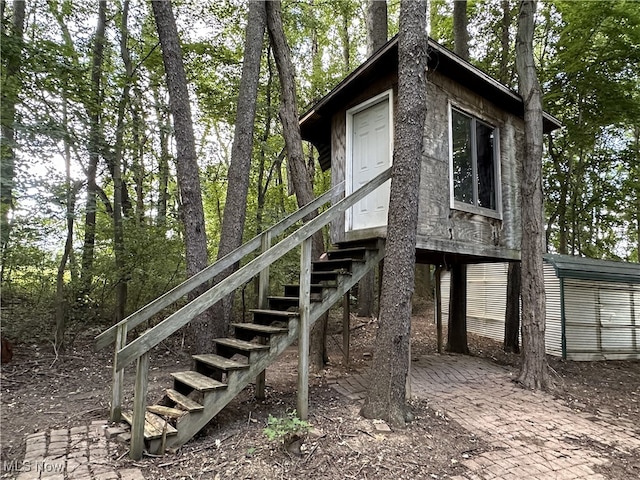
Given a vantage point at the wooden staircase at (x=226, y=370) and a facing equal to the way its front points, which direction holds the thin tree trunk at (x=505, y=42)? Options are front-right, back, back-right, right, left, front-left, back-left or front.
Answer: back

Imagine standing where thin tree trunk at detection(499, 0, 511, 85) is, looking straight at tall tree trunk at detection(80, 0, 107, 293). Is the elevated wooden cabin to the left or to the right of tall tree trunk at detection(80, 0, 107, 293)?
left

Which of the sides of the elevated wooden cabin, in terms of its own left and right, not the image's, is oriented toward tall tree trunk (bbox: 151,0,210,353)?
front

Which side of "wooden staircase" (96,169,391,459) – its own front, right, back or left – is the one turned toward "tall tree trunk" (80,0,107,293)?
right

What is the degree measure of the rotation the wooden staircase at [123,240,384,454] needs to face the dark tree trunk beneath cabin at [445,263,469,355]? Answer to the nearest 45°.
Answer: approximately 180°

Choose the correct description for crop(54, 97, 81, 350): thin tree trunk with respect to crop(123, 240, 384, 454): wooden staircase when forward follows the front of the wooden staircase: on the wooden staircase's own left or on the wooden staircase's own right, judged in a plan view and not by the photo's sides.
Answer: on the wooden staircase's own right

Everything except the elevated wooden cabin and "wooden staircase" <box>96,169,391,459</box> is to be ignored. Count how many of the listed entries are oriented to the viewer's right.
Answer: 0

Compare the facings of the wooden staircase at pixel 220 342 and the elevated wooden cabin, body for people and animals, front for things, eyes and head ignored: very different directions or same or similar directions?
same or similar directions

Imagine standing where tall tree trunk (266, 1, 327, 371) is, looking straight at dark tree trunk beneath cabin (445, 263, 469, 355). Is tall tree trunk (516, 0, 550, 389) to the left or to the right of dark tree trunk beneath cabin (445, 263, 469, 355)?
right

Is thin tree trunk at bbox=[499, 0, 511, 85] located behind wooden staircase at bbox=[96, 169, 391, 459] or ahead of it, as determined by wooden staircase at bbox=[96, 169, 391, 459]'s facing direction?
behind

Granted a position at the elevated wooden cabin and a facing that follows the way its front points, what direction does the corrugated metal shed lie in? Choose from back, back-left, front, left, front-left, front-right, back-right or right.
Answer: back

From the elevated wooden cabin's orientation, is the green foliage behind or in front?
in front

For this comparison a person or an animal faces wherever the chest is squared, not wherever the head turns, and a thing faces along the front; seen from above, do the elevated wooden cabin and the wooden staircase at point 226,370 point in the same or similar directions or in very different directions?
same or similar directions

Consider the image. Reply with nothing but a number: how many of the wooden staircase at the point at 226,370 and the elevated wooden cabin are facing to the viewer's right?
0

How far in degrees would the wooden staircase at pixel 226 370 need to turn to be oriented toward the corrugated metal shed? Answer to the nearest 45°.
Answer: approximately 180°
